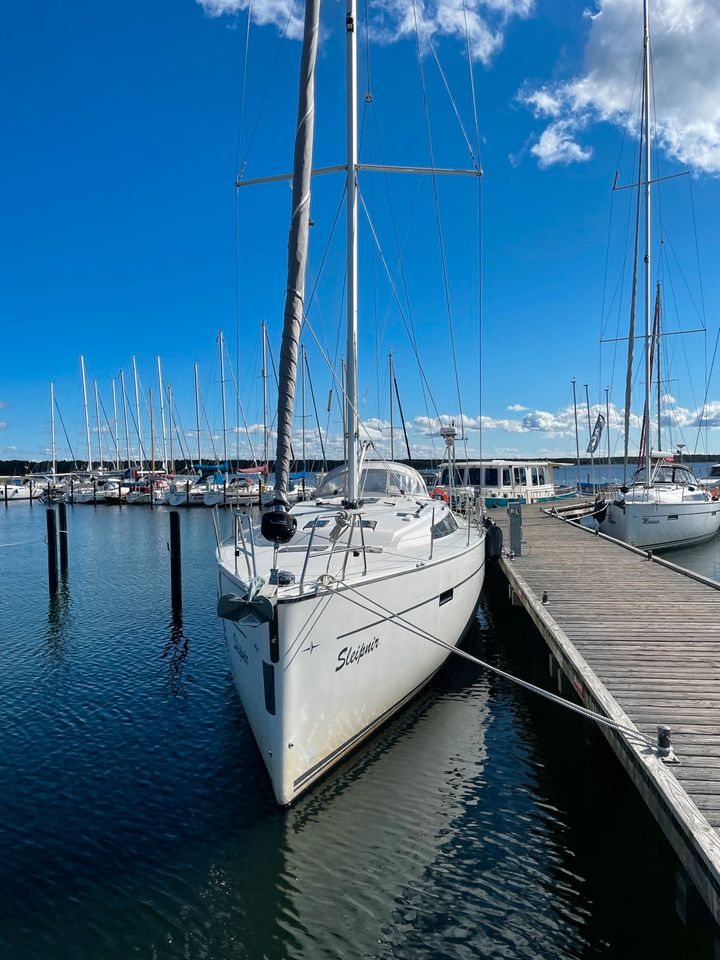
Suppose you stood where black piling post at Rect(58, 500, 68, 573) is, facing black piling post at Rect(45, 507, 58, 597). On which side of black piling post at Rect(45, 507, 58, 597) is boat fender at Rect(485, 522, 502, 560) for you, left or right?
left

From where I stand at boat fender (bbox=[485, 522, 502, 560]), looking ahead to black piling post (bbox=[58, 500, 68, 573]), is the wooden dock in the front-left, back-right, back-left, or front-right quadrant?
back-left

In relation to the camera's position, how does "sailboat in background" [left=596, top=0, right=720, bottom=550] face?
facing the viewer and to the left of the viewer

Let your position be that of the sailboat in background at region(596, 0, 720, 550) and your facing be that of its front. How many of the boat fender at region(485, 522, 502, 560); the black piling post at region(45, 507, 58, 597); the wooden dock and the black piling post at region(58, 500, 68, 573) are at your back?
0

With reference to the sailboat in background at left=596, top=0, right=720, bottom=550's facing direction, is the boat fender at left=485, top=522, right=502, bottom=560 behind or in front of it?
in front

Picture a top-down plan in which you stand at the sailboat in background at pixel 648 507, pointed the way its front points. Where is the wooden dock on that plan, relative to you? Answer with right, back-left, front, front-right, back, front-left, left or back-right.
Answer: front-left

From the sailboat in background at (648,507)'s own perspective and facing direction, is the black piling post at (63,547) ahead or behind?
ahead

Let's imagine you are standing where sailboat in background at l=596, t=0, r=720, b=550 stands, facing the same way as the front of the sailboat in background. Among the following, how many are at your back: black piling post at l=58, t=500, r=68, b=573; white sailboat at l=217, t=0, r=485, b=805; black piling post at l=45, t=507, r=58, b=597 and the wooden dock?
0

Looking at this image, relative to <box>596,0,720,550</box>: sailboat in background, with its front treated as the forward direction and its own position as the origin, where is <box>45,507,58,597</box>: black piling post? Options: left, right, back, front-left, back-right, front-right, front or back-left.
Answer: front

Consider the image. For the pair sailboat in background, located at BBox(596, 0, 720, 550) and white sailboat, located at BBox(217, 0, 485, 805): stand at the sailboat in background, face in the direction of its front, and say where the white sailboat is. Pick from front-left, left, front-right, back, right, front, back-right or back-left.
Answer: front-left
